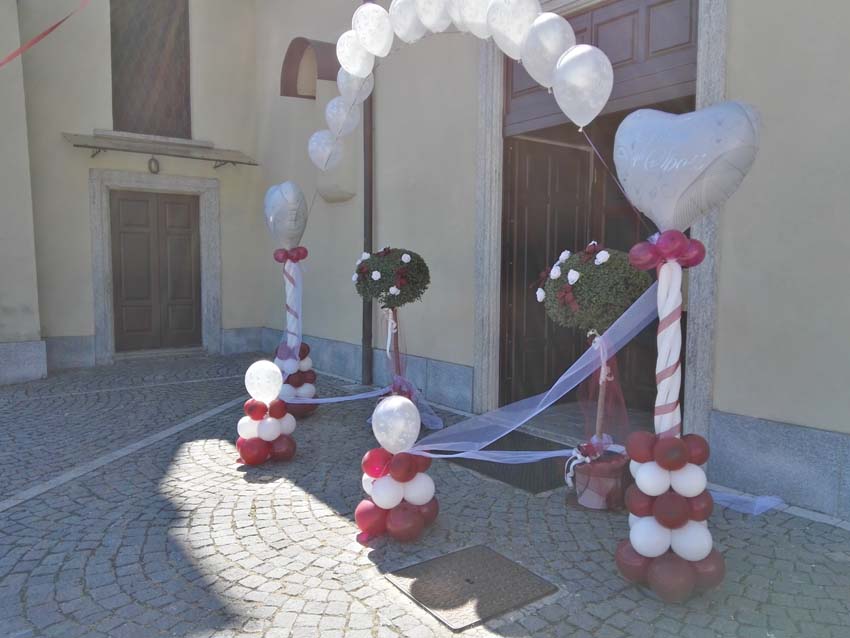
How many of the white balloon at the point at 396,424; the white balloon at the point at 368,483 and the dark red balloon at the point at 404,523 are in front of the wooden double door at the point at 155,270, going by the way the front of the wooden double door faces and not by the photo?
3

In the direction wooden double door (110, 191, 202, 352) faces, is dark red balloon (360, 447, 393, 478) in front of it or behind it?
in front

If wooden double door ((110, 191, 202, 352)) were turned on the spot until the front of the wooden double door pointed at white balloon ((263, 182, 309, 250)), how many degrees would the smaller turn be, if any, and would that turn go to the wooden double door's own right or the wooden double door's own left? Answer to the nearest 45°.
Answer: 0° — it already faces it

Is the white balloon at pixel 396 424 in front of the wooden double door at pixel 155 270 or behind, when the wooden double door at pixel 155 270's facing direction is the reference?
in front

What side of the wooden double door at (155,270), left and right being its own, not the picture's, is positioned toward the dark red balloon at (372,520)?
front

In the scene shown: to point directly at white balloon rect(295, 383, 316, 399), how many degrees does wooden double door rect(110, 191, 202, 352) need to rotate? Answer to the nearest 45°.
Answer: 0° — it already faces it

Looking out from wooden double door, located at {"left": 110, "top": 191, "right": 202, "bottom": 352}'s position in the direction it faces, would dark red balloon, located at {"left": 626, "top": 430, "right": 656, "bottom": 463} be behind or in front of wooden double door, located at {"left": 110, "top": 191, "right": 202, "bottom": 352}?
in front

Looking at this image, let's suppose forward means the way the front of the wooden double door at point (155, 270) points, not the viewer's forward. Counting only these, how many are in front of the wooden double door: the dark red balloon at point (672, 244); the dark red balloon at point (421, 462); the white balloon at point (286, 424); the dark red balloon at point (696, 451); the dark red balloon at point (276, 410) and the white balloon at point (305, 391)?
6

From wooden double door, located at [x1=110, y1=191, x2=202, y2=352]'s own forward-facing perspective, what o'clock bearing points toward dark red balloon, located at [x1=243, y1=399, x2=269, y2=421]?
The dark red balloon is roughly at 12 o'clock from the wooden double door.

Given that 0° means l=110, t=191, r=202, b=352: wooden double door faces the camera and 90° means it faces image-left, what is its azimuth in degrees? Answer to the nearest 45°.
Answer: approximately 0°

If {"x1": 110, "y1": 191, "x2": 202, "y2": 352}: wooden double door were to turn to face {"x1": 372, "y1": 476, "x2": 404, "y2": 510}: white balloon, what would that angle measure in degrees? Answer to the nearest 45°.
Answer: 0° — it already faces it

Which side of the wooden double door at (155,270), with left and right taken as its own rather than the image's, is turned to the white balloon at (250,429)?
front

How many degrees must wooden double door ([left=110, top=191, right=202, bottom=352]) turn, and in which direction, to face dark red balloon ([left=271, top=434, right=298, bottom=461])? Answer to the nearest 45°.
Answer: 0° — it already faces it

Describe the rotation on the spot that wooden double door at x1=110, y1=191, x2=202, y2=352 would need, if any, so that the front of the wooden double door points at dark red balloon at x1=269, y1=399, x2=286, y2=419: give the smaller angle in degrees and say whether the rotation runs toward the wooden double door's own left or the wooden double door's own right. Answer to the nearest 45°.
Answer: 0° — it already faces it
